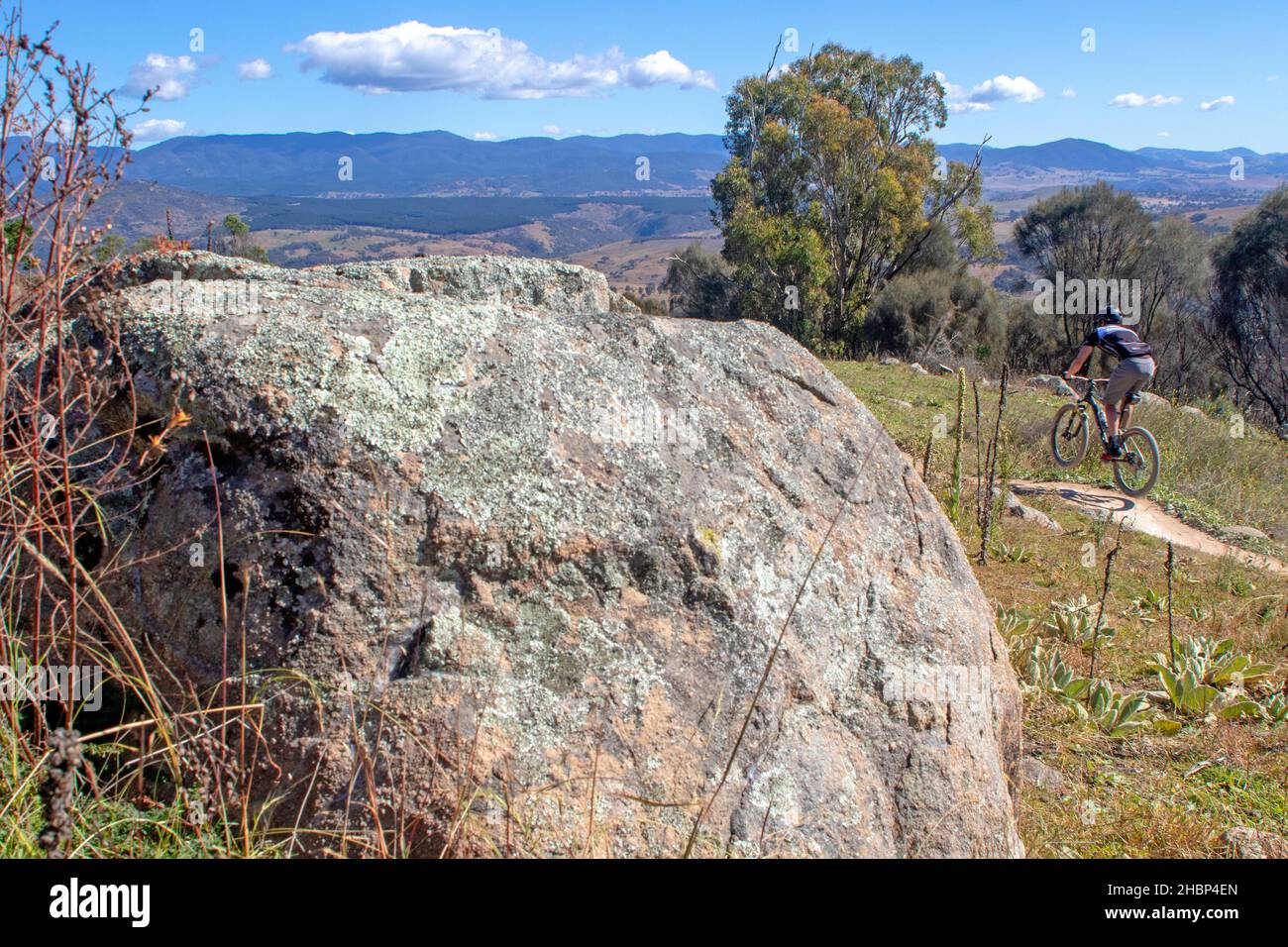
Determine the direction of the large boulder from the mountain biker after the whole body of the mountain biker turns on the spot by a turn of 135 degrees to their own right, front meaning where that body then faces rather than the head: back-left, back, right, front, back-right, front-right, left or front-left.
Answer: right

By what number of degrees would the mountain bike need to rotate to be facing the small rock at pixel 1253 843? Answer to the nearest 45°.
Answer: approximately 135° to its left

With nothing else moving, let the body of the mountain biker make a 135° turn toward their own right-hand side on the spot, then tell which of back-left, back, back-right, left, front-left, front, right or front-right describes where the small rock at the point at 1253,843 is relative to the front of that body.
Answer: right

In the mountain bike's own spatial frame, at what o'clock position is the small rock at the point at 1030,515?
The small rock is roughly at 8 o'clock from the mountain bike.

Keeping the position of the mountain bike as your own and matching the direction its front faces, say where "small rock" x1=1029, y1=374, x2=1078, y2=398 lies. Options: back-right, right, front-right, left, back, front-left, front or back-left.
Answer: front-right

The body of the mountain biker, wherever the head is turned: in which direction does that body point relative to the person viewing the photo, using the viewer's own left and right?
facing away from the viewer and to the left of the viewer

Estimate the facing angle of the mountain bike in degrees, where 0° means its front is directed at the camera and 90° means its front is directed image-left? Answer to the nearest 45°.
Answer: approximately 135°

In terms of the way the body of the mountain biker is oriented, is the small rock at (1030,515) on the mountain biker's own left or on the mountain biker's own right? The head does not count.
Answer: on the mountain biker's own left

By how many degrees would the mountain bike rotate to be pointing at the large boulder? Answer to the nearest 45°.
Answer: approximately 135° to its left
